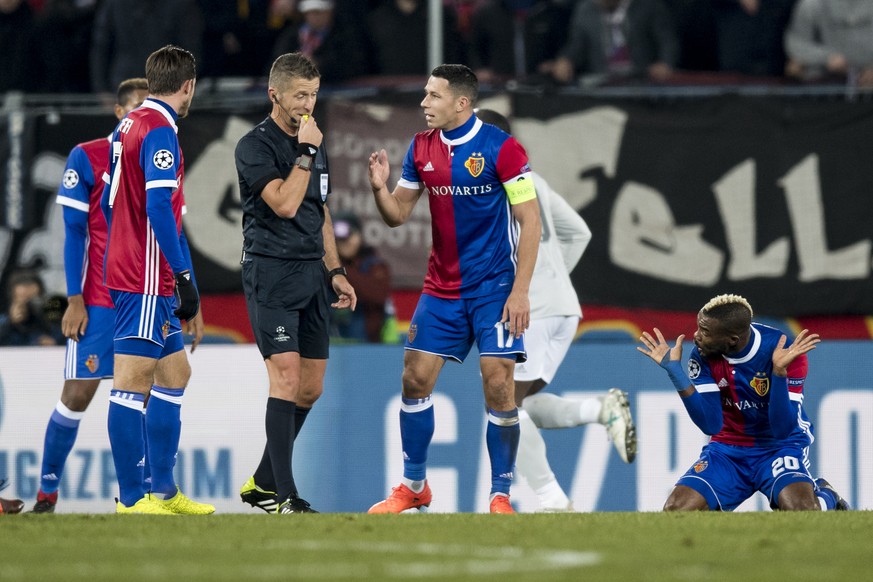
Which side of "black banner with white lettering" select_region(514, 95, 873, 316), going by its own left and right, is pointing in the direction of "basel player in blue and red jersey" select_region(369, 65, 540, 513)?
front

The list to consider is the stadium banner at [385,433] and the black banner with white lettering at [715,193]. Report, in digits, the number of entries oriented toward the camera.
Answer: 2

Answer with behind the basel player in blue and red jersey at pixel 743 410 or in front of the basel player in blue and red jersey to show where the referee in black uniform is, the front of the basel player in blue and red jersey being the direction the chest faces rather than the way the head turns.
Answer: in front

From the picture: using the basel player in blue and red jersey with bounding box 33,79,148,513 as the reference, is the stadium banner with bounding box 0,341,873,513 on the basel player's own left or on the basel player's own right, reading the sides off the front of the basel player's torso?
on the basel player's own left

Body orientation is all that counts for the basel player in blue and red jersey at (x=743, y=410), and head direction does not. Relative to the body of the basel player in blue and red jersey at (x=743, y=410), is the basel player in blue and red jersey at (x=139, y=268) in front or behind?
in front

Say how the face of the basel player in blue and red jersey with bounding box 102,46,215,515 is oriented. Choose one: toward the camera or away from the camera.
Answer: away from the camera

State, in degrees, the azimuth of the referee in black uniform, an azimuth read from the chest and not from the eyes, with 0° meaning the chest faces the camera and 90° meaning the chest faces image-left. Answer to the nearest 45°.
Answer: approximately 315°

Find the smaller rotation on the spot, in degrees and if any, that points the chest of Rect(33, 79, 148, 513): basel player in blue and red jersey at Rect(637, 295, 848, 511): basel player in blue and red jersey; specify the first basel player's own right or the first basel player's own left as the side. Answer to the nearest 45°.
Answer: approximately 45° to the first basel player's own left

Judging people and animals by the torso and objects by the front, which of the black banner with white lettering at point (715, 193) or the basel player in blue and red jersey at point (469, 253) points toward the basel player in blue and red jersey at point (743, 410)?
the black banner with white lettering
